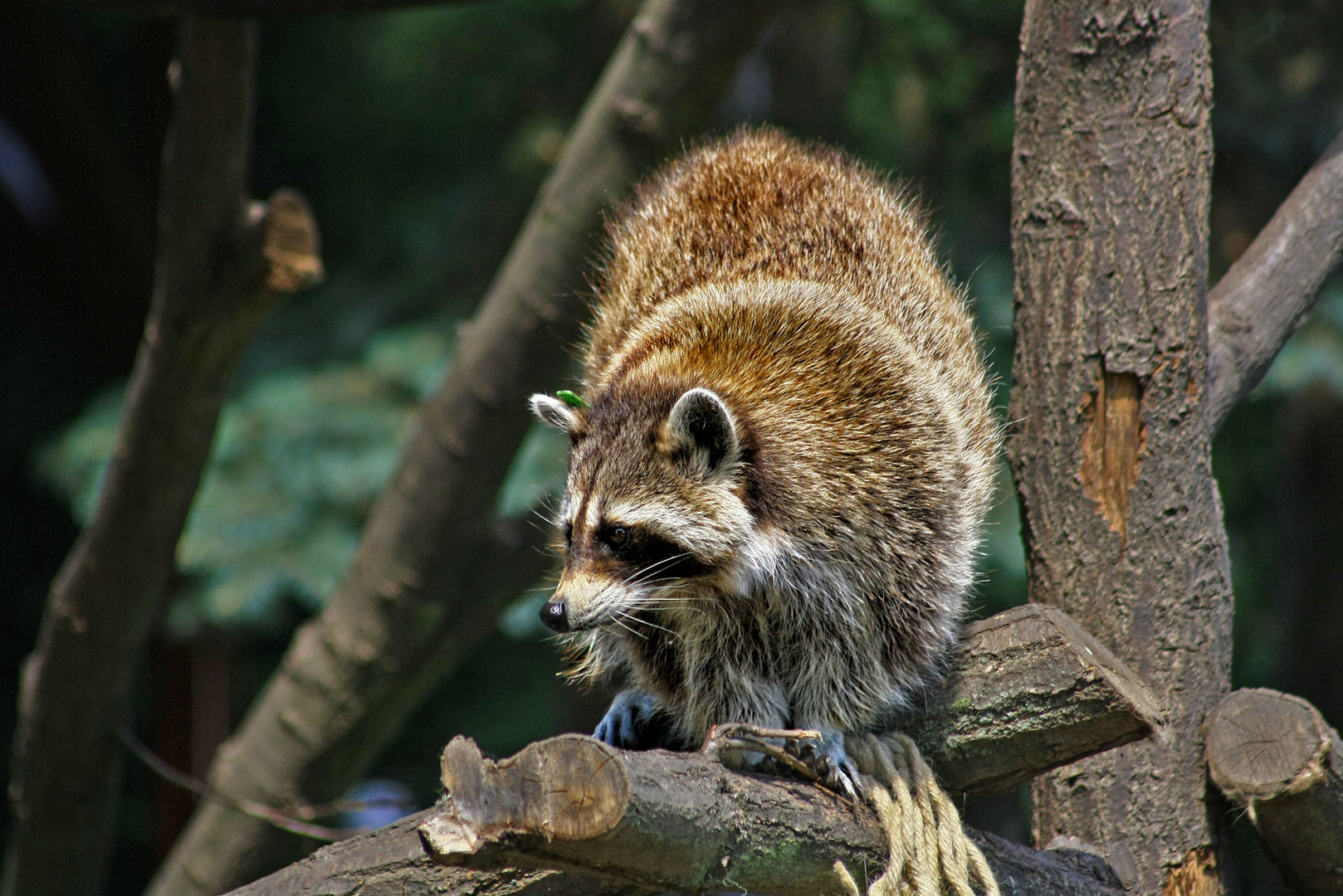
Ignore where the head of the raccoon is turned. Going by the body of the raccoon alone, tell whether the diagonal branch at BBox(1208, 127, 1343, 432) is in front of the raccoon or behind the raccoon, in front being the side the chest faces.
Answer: behind

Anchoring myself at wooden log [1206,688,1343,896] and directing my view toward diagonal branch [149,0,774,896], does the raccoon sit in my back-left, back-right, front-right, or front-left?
front-left

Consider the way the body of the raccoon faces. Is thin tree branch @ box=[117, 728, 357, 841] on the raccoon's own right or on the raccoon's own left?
on the raccoon's own right

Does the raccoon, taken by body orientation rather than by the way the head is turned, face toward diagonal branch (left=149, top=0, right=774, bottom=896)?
no

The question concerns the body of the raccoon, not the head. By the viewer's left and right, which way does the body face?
facing the viewer and to the left of the viewer

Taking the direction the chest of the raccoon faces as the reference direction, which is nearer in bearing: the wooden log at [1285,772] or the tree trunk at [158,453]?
the tree trunk

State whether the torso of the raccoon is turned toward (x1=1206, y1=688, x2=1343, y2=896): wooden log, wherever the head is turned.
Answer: no
